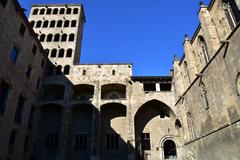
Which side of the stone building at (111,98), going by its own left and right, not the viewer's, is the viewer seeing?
front
